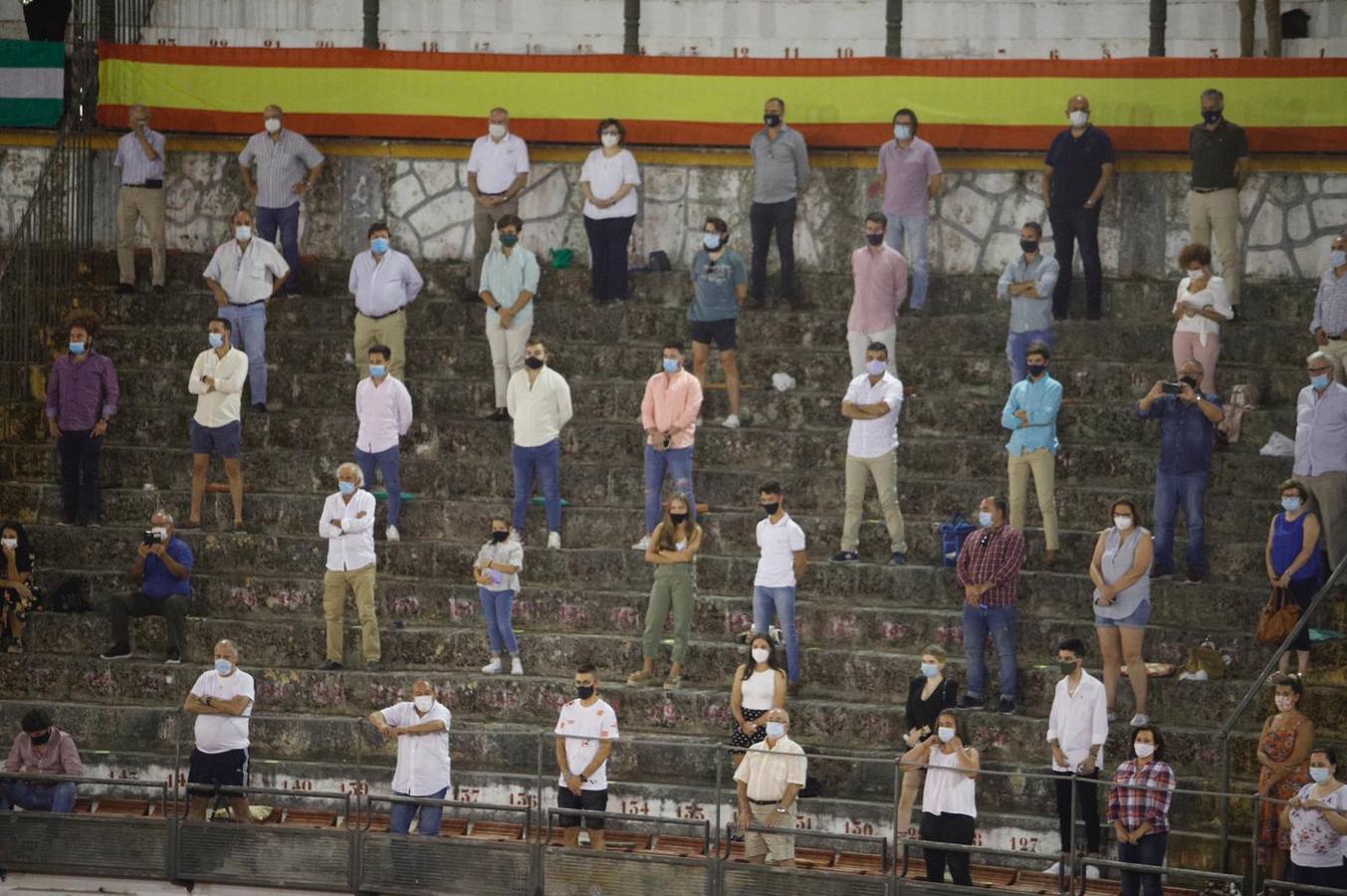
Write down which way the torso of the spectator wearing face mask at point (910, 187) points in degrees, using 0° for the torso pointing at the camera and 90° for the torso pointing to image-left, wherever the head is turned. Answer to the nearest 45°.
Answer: approximately 0°

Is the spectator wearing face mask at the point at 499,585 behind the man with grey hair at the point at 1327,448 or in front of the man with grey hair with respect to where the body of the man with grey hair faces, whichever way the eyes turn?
in front

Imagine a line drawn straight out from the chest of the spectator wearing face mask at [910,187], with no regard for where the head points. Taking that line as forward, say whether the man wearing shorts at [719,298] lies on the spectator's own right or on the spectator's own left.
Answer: on the spectator's own right

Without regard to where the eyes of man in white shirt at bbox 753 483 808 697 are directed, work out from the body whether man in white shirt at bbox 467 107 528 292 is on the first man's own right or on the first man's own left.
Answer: on the first man's own right

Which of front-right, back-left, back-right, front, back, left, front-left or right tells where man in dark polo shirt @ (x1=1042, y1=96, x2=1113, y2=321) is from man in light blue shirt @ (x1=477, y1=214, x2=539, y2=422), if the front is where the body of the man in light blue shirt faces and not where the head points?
left
